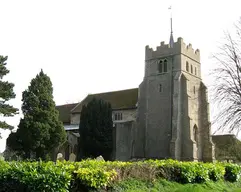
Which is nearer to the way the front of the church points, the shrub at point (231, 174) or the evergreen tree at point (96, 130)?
the shrub

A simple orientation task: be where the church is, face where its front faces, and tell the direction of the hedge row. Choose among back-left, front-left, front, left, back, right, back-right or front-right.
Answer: front-right

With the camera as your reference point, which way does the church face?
facing the viewer and to the right of the viewer

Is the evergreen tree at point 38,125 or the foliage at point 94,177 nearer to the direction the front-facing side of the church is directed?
the foliage

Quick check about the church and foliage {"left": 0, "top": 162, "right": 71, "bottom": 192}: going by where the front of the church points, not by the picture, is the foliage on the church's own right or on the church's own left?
on the church's own right

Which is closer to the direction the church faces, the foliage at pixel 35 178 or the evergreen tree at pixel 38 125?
the foliage

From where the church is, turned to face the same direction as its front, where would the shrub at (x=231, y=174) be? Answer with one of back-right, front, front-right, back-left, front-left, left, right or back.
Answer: front-right

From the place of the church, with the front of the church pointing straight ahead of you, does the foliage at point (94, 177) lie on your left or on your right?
on your right

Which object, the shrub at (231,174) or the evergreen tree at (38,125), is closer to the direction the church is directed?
the shrub

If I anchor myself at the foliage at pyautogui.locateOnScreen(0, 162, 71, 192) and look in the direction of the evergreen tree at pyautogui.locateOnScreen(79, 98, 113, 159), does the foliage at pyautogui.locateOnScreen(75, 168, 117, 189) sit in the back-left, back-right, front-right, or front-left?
front-right
